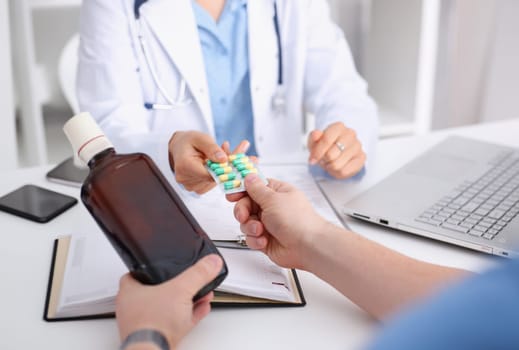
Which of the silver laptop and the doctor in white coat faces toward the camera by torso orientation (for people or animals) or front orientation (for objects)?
the doctor in white coat

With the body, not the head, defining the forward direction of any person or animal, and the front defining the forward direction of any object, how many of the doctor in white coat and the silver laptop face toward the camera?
1

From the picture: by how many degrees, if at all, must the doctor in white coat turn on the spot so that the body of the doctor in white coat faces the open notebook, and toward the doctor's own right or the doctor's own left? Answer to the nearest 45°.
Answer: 0° — they already face it

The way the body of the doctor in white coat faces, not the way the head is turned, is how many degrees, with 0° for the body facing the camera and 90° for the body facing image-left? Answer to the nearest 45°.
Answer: approximately 0°
